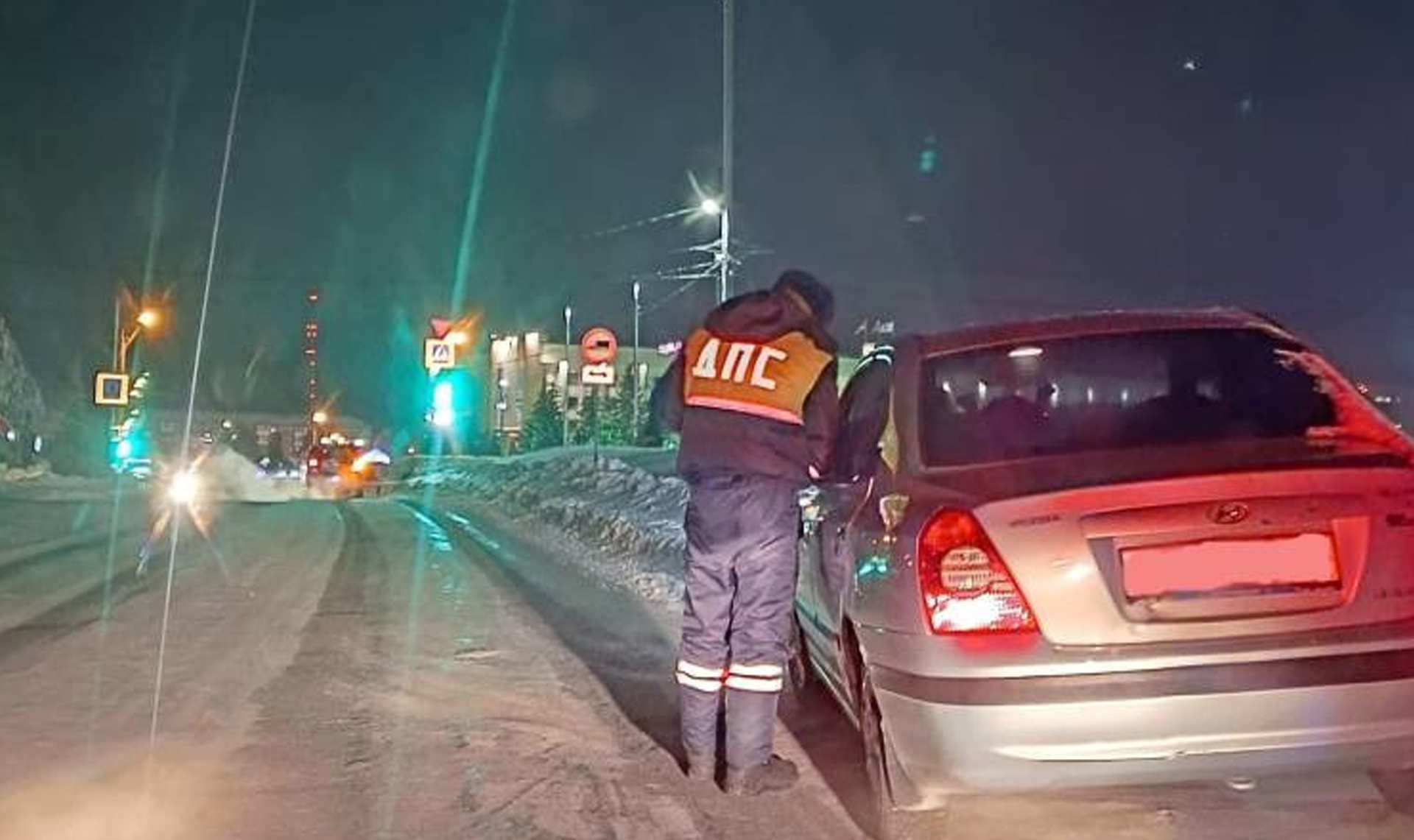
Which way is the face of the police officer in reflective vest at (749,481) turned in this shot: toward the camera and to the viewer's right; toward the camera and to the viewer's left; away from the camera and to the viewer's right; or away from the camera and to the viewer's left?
away from the camera and to the viewer's right

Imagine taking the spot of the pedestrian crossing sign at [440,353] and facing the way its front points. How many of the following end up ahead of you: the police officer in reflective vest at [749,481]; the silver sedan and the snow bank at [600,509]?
3

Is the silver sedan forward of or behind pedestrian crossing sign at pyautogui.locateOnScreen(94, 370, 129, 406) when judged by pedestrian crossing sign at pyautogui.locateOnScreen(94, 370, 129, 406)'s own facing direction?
forward

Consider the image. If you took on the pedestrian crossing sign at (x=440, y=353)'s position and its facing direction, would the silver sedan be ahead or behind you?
ahead

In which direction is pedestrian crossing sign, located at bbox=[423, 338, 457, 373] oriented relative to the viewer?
toward the camera

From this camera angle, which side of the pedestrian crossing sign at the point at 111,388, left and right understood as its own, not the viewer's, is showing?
front

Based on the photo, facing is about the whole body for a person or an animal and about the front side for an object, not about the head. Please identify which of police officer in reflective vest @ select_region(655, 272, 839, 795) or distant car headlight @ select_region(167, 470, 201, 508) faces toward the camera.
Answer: the distant car headlight

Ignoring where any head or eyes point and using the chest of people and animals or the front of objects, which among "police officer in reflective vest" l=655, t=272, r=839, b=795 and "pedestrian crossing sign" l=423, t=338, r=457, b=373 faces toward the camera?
the pedestrian crossing sign

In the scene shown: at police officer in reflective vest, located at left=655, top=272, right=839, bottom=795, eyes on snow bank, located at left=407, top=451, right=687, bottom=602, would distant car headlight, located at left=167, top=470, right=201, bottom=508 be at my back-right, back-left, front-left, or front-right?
front-left

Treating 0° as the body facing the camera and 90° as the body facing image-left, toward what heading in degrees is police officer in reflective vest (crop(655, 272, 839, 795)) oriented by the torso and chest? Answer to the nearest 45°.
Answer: approximately 225°

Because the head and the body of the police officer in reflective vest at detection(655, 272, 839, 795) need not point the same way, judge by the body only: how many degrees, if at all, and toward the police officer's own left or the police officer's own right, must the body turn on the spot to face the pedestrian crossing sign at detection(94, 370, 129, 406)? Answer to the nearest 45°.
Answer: approximately 90° to the police officer's own left

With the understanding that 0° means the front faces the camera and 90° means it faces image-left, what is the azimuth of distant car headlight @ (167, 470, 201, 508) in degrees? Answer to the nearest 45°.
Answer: approximately 0°

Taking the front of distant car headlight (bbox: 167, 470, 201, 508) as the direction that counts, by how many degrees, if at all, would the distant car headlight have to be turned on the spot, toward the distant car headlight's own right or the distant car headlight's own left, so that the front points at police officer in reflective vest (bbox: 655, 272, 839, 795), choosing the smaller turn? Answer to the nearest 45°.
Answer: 0° — it already faces them
